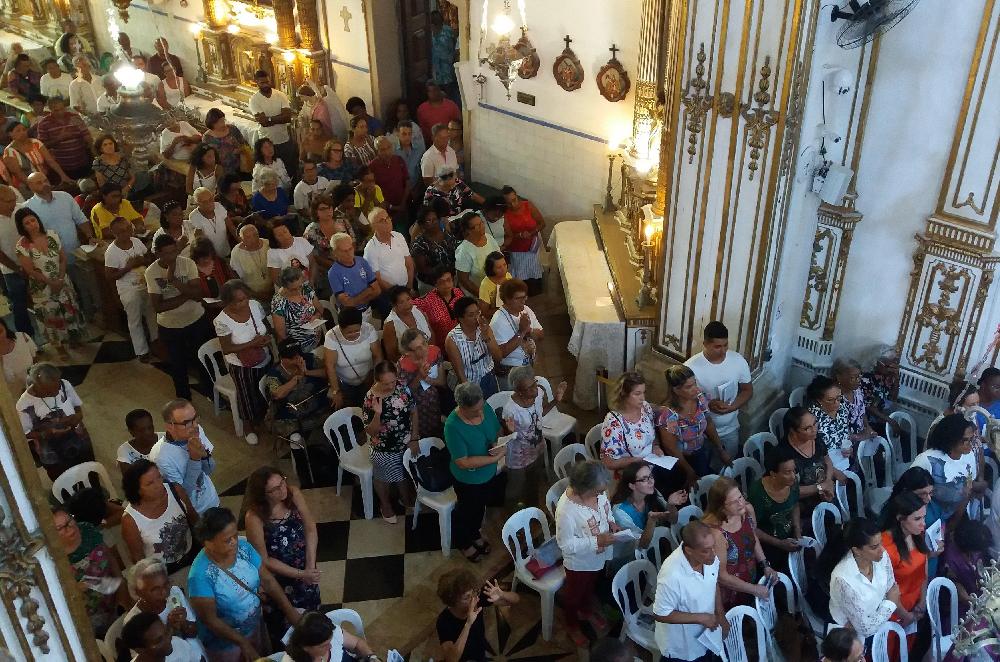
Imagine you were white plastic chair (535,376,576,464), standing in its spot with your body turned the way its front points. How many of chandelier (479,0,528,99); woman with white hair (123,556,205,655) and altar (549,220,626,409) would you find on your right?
1

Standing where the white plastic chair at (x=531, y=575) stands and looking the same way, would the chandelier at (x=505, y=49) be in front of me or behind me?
behind

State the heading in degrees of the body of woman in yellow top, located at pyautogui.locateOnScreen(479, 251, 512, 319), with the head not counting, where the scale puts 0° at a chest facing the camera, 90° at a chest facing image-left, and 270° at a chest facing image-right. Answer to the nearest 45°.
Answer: approximately 315°

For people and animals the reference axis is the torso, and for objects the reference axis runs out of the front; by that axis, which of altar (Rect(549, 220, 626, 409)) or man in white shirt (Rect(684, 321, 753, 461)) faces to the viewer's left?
the altar

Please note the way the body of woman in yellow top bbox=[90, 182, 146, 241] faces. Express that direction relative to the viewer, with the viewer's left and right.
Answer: facing the viewer and to the right of the viewer

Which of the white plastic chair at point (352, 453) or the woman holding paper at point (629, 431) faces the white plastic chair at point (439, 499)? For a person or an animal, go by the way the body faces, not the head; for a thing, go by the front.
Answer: the white plastic chair at point (352, 453)

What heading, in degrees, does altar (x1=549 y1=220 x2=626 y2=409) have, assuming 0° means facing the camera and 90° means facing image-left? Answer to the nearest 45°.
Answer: approximately 90°

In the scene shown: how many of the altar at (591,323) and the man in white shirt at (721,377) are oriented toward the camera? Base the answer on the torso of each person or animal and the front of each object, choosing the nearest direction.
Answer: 1

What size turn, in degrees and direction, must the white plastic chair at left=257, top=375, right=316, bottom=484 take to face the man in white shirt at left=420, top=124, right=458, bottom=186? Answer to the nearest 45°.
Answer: approximately 90° to its left

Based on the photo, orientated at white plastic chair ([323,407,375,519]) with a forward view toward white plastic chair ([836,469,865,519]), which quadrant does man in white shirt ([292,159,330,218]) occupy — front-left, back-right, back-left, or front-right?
back-left

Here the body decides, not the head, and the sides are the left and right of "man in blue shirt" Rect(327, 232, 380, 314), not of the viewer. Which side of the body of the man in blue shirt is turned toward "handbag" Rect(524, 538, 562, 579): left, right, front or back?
front

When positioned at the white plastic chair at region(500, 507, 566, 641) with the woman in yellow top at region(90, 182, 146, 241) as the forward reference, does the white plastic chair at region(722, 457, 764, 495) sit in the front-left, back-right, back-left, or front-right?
back-right

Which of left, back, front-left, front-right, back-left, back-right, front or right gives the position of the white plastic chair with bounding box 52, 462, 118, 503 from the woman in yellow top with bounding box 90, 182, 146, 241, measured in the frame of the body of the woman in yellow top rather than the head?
front-right
